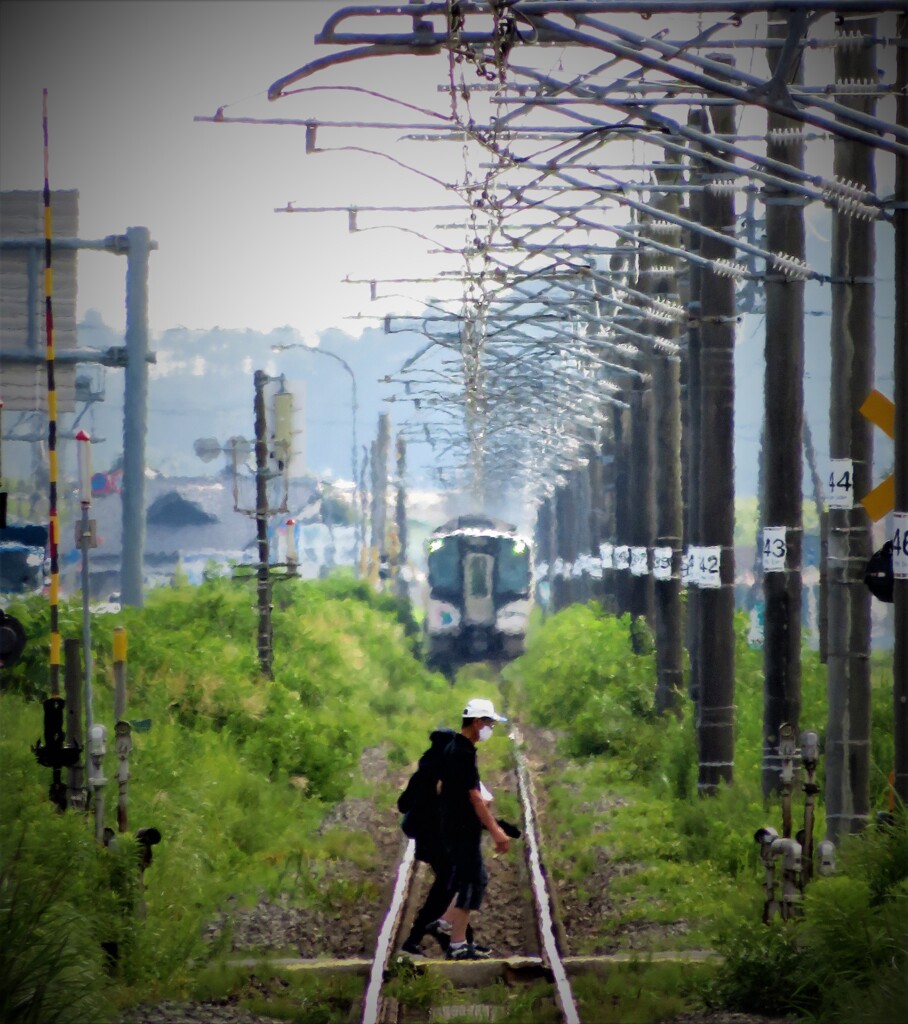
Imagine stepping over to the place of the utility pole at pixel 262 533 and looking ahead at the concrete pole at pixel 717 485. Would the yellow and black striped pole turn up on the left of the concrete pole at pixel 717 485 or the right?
right

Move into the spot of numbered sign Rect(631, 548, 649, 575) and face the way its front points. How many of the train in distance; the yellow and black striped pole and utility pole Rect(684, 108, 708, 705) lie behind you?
1

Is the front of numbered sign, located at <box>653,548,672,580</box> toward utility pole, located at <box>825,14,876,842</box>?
yes

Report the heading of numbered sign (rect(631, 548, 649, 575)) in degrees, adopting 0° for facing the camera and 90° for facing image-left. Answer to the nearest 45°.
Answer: approximately 0°

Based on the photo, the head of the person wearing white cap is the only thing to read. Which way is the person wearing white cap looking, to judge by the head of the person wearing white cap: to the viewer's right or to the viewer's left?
to the viewer's right

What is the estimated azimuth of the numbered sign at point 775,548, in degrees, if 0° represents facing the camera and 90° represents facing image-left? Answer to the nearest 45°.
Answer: approximately 0°

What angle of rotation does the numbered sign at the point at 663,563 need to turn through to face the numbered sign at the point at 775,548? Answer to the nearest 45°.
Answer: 0° — it already faces it

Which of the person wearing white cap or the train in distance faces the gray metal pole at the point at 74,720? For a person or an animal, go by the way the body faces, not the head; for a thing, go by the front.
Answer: the train in distance

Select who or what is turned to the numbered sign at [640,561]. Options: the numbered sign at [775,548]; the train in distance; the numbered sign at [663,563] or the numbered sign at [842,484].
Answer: the train in distance

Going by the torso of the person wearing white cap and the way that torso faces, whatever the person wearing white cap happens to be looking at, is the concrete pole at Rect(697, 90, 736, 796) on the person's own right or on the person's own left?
on the person's own left

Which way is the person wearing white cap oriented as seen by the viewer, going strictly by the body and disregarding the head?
to the viewer's right

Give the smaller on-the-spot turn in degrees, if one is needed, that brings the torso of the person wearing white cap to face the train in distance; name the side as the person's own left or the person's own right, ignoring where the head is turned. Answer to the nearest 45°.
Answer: approximately 90° to the person's own left

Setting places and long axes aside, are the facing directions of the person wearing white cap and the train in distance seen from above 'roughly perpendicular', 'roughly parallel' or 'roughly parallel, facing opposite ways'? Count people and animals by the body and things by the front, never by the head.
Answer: roughly perpendicular
